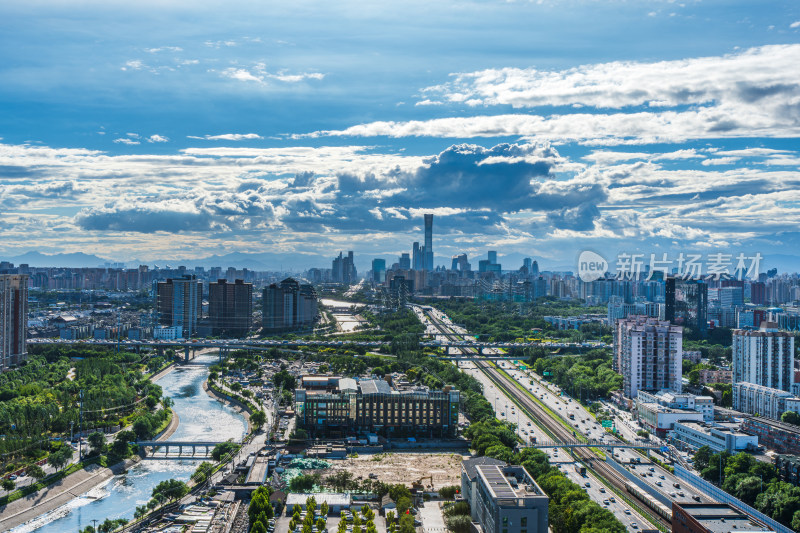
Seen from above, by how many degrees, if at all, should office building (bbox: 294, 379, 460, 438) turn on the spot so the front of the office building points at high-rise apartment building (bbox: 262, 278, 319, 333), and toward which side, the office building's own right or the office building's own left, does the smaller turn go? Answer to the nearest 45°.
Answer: approximately 180°

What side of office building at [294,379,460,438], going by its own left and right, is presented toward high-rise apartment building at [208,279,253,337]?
back

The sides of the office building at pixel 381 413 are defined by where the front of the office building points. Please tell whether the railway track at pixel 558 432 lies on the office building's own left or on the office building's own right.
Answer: on the office building's own left

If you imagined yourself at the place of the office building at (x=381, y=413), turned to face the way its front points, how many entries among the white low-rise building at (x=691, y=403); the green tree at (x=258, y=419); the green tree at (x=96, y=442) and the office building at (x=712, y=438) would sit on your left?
2

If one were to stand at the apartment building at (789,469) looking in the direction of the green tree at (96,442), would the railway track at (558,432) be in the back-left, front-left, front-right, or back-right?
front-right

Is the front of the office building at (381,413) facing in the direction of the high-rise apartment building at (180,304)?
no

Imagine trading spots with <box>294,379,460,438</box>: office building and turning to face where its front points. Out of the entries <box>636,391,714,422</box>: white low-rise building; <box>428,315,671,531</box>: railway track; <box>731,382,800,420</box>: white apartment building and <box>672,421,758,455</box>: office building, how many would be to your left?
4

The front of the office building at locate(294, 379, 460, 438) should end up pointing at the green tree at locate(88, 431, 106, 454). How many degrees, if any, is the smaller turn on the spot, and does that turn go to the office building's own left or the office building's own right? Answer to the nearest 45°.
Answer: approximately 90° to the office building's own right

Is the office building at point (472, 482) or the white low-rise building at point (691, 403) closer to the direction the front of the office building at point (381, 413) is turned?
the office building

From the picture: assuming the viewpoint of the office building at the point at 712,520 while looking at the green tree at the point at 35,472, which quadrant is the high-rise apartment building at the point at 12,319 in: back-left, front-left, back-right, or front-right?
front-right

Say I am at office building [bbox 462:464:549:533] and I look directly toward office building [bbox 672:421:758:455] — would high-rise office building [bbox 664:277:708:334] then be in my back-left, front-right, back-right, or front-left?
front-left

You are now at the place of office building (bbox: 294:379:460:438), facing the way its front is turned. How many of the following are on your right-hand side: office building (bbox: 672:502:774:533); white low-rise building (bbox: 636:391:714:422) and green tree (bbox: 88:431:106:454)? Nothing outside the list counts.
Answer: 1

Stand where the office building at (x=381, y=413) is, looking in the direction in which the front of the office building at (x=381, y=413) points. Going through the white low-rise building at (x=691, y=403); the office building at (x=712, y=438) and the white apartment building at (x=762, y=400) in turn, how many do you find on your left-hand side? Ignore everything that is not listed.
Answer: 3

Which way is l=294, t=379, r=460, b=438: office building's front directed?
toward the camera

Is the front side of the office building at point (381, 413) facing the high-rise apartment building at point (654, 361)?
no

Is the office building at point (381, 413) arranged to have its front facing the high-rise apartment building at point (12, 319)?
no

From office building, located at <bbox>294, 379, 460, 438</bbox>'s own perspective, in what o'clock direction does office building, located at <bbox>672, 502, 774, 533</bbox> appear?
office building, located at <bbox>672, 502, 774, 533</bbox> is roughly at 11 o'clock from office building, located at <bbox>294, 379, 460, 438</bbox>.

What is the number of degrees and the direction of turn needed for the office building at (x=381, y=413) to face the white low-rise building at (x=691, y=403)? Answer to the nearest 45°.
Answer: approximately 90° to its left

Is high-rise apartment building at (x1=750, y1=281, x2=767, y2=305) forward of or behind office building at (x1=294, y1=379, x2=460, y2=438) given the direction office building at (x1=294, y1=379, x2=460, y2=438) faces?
behind
